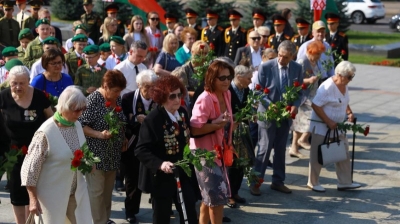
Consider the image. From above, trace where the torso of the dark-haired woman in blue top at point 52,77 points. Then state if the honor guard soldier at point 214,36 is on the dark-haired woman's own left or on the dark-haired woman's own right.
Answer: on the dark-haired woman's own left

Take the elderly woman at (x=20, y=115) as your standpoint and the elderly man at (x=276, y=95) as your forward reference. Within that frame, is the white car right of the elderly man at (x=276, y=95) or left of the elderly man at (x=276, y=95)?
left

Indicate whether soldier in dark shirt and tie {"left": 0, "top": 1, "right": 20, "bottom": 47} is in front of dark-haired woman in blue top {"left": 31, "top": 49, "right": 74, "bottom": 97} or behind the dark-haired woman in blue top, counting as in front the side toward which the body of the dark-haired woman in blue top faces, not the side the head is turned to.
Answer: behind

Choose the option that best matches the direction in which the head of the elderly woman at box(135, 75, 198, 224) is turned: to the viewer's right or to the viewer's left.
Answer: to the viewer's right

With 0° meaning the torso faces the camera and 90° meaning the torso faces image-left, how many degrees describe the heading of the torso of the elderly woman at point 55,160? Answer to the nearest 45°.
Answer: approximately 315°

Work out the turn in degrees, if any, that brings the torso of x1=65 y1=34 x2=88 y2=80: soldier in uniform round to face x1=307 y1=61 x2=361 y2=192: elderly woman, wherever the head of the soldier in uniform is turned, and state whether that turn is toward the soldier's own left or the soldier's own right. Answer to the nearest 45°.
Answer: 0° — they already face them

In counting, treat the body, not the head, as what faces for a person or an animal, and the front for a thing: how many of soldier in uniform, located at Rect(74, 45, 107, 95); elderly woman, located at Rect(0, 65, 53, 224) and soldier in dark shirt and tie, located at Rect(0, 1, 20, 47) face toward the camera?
3

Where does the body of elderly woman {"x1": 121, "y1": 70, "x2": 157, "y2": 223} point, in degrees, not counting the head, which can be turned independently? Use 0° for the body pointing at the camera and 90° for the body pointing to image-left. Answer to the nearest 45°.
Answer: approximately 315°

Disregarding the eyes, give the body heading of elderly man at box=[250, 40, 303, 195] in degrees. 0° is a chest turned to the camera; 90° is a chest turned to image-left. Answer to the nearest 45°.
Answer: approximately 315°

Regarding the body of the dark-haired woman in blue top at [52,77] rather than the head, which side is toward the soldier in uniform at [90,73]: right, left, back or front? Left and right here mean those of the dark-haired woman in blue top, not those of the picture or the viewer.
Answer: left

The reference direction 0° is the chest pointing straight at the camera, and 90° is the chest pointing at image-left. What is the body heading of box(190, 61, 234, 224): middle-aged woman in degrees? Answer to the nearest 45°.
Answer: approximately 315°
